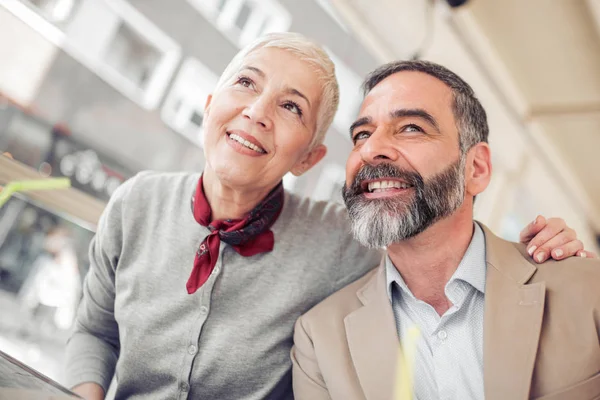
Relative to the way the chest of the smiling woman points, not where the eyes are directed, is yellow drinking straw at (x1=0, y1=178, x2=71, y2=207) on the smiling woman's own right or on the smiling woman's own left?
on the smiling woman's own right

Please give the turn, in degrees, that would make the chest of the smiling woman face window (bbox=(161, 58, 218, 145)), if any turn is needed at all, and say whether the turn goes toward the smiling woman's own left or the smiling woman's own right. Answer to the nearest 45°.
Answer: approximately 135° to the smiling woman's own right

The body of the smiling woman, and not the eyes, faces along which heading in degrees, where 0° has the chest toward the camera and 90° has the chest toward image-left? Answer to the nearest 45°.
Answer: approximately 0°

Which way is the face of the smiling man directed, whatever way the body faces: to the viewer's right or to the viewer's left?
to the viewer's left
